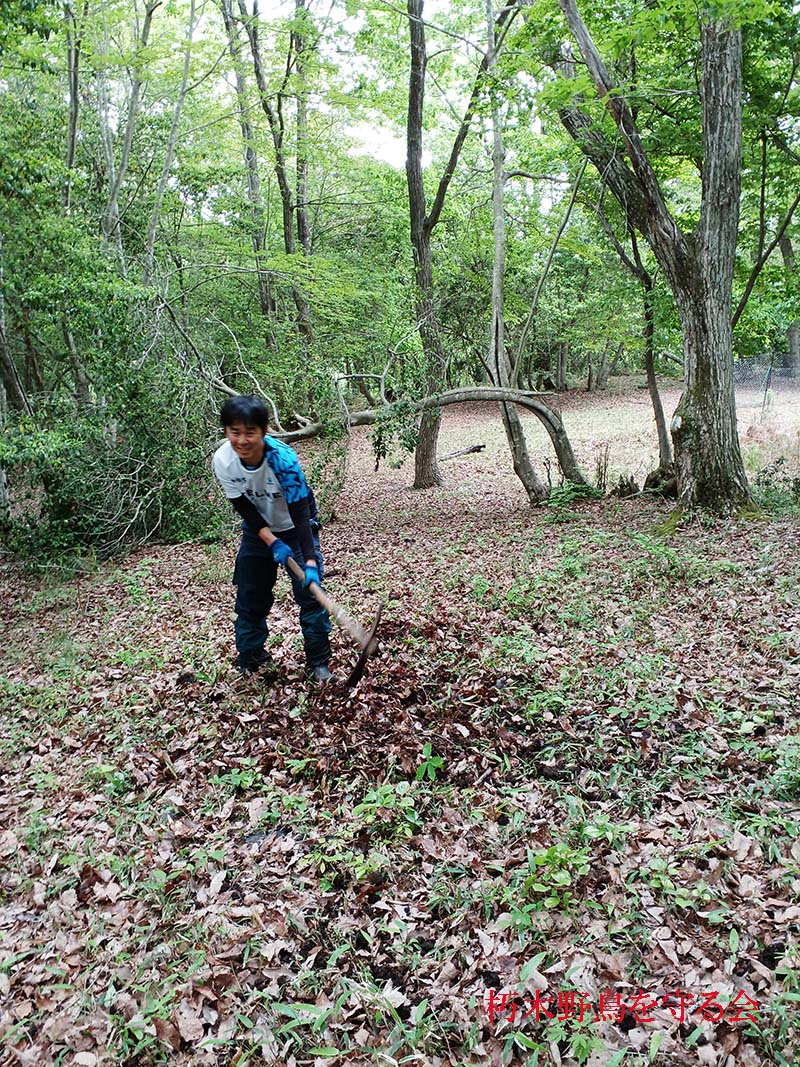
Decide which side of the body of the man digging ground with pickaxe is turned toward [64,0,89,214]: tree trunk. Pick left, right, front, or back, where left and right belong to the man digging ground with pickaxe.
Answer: back

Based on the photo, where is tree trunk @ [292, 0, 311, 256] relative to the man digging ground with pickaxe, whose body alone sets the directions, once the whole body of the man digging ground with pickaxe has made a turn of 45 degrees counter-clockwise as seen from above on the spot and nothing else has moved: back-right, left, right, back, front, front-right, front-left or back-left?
back-left

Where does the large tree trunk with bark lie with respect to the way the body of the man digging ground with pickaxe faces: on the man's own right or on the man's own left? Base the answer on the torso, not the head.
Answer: on the man's own left

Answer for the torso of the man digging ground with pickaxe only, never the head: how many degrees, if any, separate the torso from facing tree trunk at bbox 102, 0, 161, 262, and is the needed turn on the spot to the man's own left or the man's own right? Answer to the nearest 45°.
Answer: approximately 180°

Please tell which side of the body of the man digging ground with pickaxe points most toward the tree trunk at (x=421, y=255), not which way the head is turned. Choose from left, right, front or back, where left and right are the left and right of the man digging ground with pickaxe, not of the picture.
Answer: back

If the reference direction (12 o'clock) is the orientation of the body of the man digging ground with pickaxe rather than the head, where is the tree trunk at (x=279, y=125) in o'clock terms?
The tree trunk is roughly at 6 o'clock from the man digging ground with pickaxe.

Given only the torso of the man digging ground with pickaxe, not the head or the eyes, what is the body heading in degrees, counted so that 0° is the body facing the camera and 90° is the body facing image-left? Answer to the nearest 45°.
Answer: approximately 0°

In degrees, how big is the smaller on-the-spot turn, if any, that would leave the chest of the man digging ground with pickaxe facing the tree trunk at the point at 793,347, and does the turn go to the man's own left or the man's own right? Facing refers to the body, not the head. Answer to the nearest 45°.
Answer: approximately 135° to the man's own left

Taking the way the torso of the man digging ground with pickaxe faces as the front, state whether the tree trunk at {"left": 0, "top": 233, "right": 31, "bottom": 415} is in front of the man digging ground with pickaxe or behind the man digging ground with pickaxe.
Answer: behind

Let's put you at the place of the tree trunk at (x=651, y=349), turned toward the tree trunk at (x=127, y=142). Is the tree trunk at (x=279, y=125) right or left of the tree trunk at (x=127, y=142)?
right
